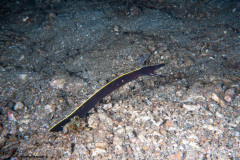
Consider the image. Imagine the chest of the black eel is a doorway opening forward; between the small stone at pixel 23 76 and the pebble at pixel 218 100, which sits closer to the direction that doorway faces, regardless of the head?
the pebble

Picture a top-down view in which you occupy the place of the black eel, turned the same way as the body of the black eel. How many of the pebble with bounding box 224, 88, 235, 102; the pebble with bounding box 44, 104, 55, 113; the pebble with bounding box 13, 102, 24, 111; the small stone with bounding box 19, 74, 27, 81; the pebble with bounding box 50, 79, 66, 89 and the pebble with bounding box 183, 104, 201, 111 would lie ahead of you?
2

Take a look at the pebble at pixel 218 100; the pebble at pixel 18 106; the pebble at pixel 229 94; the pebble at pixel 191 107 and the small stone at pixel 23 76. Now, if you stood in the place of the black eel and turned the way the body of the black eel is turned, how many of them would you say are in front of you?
3

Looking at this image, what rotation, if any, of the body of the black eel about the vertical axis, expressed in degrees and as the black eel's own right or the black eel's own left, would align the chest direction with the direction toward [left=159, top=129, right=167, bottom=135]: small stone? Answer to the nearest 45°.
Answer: approximately 45° to the black eel's own right

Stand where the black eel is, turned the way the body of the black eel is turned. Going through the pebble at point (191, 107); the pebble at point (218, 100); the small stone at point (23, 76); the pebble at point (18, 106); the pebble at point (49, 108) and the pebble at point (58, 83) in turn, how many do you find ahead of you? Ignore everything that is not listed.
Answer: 2

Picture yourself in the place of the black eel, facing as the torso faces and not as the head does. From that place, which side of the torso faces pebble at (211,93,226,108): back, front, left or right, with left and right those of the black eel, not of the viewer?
front

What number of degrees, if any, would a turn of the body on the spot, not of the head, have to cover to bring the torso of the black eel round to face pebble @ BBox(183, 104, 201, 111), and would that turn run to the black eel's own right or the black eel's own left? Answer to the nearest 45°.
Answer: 0° — it already faces it

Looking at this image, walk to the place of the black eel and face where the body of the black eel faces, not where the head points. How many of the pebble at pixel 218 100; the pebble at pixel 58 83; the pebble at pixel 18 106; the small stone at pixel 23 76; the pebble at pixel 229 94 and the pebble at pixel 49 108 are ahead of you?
2

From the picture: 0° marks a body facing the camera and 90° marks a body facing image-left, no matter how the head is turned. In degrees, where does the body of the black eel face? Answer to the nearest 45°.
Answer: approximately 270°

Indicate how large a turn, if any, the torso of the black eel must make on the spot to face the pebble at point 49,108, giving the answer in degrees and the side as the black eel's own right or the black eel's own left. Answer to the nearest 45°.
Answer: approximately 180°

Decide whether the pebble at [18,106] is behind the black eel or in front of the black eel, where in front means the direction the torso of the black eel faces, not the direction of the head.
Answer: behind

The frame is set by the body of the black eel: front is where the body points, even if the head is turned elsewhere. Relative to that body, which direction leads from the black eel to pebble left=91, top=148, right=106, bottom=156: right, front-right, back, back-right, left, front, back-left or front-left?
right
